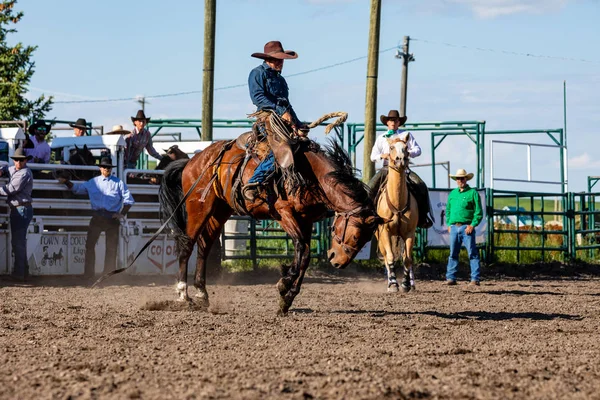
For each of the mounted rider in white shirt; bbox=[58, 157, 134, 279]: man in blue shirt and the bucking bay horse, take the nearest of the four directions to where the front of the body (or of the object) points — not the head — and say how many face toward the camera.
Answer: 2

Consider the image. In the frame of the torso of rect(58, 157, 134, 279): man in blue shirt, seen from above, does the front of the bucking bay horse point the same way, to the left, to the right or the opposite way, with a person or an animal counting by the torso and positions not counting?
to the left

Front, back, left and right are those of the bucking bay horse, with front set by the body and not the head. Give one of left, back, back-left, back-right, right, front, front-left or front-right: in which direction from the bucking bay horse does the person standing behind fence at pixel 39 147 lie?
back-left

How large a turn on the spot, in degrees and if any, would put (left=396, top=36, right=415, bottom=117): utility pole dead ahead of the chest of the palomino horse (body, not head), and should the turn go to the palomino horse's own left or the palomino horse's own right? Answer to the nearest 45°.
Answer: approximately 180°

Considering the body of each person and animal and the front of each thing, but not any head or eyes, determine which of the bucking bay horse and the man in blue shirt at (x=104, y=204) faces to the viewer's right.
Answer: the bucking bay horse

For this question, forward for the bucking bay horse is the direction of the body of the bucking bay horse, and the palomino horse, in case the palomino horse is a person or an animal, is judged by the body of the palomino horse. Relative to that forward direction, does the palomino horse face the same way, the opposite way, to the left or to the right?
to the right

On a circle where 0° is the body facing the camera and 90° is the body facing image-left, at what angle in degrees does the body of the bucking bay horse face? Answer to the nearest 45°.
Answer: approximately 270°

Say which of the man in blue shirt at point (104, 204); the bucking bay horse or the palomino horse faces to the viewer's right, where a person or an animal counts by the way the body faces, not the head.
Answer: the bucking bay horse

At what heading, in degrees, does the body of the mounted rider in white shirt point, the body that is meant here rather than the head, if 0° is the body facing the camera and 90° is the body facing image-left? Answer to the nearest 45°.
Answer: approximately 0°

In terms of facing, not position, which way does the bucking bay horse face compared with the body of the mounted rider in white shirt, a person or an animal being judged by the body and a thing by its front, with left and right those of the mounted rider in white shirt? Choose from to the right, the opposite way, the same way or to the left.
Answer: to the left
